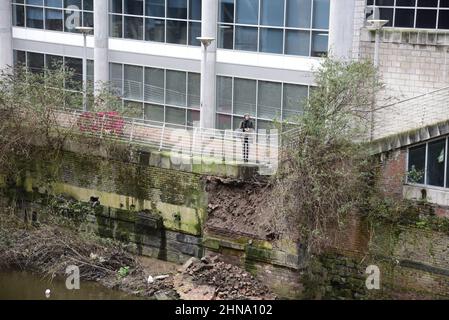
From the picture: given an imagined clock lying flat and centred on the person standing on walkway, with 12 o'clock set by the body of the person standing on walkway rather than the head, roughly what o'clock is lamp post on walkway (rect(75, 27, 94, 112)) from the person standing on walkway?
The lamp post on walkway is roughly at 4 o'clock from the person standing on walkway.

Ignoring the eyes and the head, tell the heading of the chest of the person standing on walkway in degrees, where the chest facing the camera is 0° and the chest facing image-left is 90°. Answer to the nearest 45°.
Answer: approximately 0°

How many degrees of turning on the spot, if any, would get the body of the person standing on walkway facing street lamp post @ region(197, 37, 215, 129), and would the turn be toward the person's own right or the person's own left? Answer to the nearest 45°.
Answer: approximately 135° to the person's own right

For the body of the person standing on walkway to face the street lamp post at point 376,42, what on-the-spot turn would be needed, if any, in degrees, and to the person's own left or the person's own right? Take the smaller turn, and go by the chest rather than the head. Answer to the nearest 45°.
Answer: approximately 90° to the person's own left
